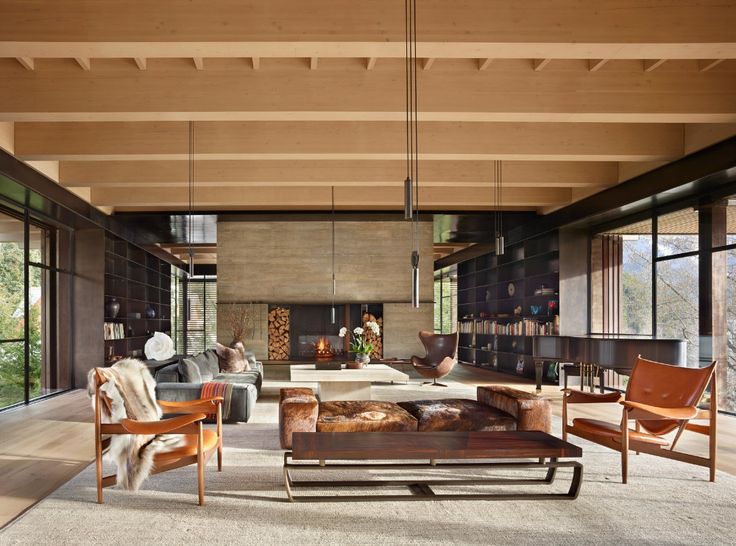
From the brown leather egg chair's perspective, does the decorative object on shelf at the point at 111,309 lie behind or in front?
in front

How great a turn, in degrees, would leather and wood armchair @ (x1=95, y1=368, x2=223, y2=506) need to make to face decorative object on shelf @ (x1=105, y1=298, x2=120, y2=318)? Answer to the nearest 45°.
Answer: approximately 90° to its left

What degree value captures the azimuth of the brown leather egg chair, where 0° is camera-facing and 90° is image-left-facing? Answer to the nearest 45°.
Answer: approximately 45°

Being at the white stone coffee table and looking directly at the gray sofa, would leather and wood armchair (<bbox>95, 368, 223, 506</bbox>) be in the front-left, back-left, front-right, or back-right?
front-left

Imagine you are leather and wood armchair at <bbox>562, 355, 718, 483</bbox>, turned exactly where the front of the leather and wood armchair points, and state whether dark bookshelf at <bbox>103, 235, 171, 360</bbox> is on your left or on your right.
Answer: on your right

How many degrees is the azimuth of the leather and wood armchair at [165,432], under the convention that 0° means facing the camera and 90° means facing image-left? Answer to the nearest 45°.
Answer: approximately 270°

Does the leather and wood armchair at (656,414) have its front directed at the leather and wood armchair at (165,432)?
yes

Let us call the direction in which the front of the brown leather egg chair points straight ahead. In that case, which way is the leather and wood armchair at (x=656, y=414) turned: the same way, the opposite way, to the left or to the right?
the same way

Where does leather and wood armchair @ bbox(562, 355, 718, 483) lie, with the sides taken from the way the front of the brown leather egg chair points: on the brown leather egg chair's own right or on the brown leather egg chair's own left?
on the brown leather egg chair's own left

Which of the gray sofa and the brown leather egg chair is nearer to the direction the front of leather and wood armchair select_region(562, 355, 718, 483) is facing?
the gray sofa

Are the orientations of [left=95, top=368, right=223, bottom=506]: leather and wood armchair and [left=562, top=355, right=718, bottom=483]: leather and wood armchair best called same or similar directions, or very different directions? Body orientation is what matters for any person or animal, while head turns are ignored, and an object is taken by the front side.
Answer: very different directions

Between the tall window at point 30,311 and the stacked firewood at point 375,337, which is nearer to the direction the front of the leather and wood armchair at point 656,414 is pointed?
the tall window

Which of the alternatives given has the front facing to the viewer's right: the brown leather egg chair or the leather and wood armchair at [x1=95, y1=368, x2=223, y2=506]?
the leather and wood armchair
